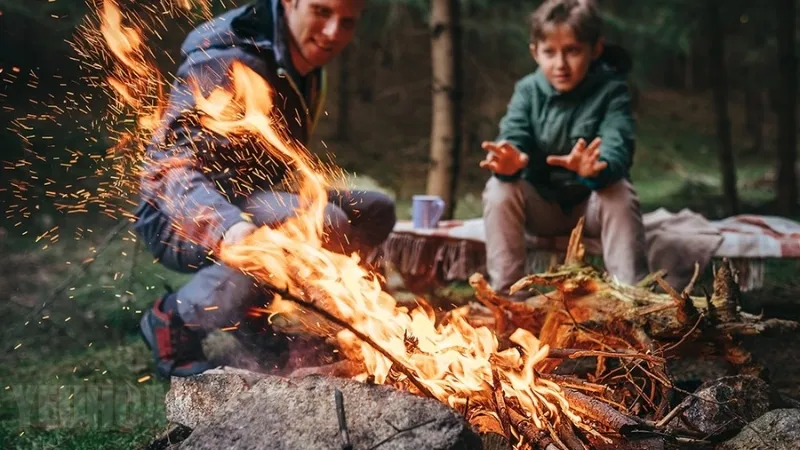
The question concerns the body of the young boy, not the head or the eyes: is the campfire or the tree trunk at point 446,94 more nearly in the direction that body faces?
the campfire

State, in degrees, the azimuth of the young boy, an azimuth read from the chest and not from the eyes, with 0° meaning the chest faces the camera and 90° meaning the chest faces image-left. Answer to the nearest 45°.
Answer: approximately 0°

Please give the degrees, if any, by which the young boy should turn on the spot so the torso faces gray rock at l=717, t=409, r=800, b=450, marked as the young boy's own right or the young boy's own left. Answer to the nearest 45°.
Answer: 0° — they already face it

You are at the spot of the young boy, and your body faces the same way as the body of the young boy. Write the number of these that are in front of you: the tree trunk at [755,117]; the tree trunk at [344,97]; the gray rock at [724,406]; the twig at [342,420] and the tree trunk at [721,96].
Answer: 2

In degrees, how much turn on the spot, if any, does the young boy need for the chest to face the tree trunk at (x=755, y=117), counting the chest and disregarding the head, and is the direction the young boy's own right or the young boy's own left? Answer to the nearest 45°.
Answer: approximately 180°

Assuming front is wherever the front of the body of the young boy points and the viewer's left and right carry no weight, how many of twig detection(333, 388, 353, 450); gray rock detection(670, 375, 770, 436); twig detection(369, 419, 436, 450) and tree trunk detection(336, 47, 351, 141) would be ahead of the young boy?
3

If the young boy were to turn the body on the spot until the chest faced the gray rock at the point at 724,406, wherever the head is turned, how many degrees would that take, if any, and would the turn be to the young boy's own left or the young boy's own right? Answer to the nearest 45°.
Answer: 0° — they already face it

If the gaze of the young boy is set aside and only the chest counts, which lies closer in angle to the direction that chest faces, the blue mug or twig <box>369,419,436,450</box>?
the twig

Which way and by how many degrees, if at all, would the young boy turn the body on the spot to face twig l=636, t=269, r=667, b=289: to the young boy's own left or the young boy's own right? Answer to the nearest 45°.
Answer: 0° — they already face it

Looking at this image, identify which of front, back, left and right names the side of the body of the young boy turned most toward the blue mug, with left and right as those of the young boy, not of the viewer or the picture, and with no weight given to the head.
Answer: right

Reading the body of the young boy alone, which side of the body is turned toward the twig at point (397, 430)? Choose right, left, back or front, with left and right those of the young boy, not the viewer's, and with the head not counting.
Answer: front

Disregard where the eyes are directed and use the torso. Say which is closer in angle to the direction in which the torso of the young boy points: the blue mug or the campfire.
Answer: the campfire

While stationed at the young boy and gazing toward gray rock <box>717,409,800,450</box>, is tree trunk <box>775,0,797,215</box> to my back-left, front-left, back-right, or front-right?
back-left

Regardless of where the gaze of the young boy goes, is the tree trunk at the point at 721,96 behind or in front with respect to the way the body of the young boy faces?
behind

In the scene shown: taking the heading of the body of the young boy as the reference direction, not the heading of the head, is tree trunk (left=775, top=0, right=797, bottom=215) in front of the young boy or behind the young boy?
behind

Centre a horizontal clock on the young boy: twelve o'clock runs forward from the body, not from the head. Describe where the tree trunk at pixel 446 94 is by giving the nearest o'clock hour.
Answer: The tree trunk is roughly at 5 o'clock from the young boy.
